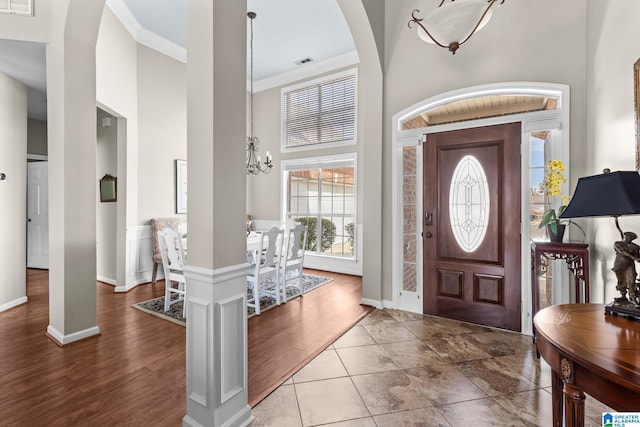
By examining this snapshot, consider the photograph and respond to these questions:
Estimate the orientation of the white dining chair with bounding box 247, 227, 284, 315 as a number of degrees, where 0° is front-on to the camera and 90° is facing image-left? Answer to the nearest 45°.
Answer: approximately 135°

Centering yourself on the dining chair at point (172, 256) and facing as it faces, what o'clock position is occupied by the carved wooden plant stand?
The carved wooden plant stand is roughly at 3 o'clock from the dining chair.

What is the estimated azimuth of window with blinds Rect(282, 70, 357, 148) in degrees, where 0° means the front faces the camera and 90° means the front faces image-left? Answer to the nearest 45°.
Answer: approximately 45°

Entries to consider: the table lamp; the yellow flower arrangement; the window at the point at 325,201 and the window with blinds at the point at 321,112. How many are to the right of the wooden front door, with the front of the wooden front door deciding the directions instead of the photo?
2

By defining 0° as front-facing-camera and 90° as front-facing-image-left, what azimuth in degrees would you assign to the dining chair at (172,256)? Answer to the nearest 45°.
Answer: approximately 225°

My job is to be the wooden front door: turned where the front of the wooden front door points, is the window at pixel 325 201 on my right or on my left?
on my right

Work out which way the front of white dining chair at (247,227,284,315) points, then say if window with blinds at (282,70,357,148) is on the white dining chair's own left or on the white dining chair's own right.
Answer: on the white dining chair's own right

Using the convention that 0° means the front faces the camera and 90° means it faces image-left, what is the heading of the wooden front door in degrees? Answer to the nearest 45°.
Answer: approximately 45°

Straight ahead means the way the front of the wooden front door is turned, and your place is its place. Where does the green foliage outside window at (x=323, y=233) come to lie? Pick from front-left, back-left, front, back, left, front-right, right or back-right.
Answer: right

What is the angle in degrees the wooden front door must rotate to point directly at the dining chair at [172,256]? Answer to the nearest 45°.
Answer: approximately 45° to its right
